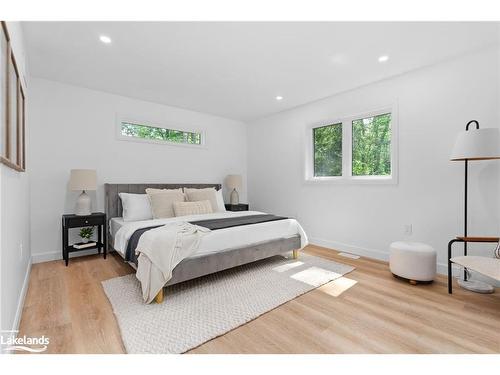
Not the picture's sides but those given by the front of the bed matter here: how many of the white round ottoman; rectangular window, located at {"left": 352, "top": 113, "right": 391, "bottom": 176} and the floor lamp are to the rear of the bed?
0

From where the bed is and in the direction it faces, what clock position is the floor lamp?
The floor lamp is roughly at 11 o'clock from the bed.

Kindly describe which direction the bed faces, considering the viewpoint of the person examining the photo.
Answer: facing the viewer and to the right of the viewer

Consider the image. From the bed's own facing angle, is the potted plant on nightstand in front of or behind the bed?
behind

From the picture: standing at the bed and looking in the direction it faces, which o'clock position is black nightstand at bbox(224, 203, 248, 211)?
The black nightstand is roughly at 8 o'clock from the bed.

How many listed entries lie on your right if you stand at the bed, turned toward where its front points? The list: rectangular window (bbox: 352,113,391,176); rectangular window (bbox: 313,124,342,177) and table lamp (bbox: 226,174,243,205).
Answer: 0

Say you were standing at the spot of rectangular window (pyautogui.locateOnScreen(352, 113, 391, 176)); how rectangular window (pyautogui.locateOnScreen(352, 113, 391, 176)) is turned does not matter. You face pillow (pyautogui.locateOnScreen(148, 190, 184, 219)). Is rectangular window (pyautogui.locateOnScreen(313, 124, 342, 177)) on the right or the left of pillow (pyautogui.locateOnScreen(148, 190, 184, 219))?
right

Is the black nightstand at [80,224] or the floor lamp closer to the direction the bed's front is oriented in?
the floor lamp

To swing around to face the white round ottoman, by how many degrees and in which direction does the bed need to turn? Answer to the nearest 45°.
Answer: approximately 45° to its left
